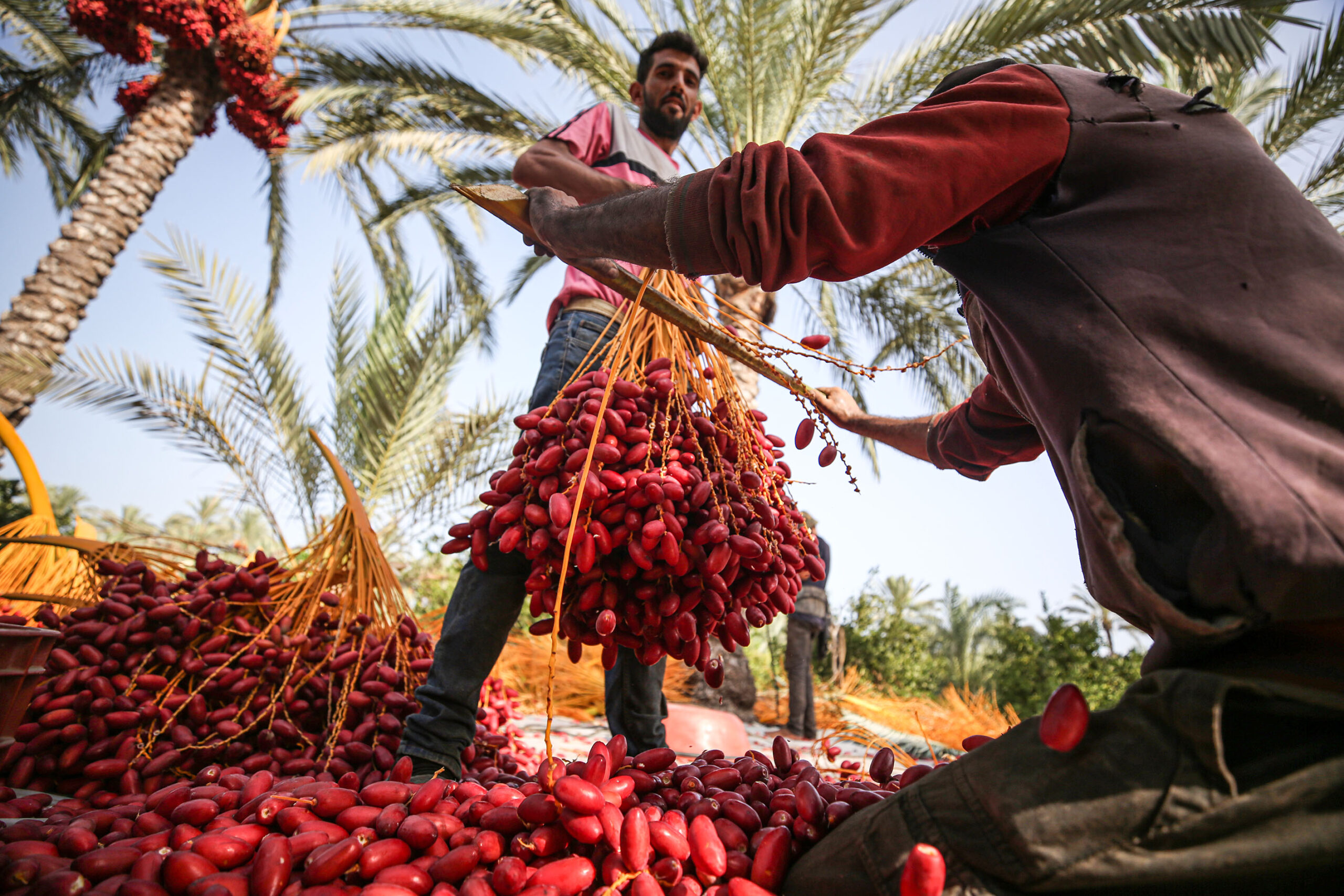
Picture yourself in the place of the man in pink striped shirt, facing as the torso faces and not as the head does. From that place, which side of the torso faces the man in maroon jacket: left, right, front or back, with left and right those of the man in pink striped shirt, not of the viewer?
front

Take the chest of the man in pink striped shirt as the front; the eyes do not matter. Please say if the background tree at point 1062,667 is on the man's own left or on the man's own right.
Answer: on the man's own left

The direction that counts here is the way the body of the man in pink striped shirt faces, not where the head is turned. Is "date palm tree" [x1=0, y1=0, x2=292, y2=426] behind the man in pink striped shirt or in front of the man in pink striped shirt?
behind

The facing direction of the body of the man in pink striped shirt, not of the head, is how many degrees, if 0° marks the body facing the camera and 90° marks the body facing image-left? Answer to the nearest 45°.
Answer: approximately 315°
